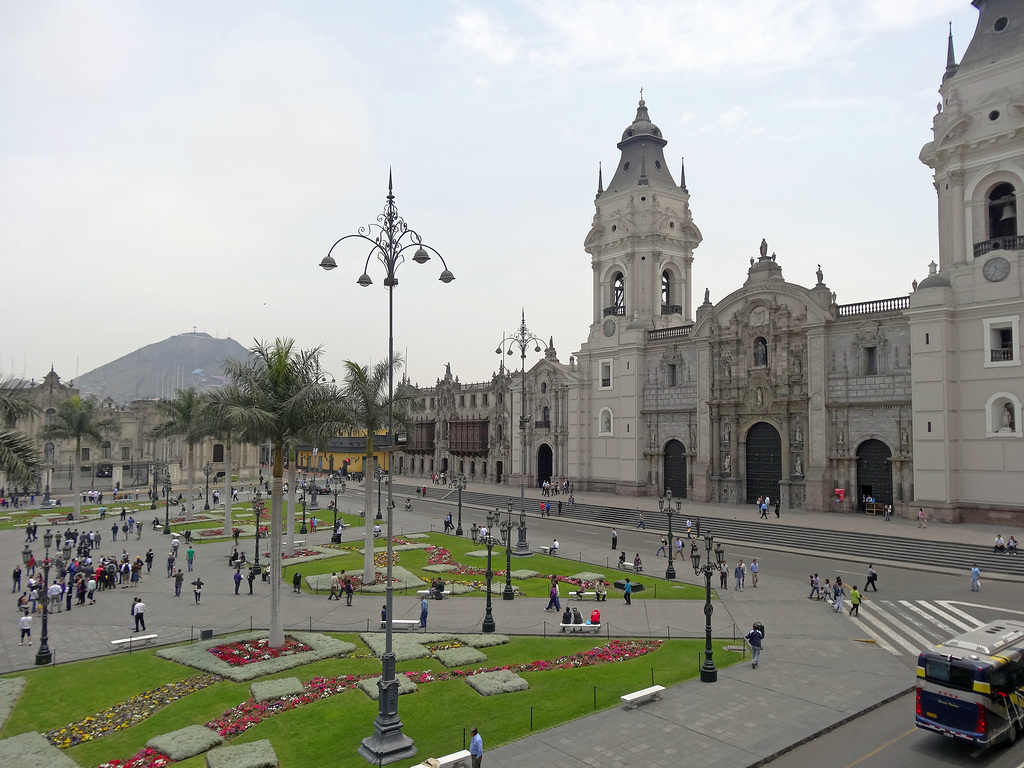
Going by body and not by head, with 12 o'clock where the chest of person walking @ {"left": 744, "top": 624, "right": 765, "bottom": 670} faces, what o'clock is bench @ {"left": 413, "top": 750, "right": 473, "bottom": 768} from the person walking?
The bench is roughly at 7 o'clock from the person walking.

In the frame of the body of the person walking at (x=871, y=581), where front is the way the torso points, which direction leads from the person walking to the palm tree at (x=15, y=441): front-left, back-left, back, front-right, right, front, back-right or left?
front

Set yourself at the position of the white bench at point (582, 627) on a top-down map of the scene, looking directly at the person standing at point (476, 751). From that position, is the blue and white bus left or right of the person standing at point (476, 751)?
left

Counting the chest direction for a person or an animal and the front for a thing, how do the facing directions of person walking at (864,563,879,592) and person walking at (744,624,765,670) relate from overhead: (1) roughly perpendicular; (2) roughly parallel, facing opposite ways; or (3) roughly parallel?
roughly perpendicular

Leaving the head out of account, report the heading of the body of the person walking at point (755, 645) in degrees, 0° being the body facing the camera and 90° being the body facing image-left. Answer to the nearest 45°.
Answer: approximately 180°
